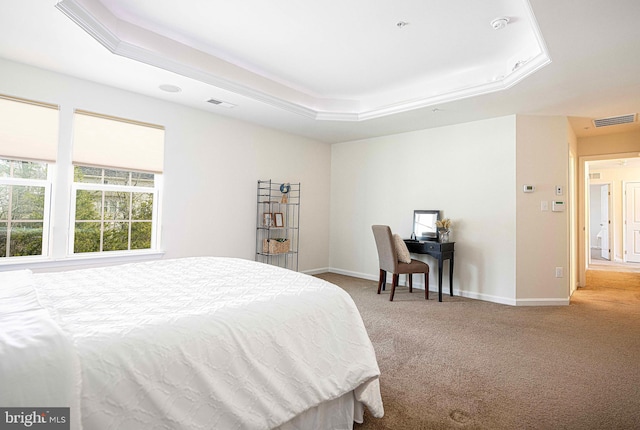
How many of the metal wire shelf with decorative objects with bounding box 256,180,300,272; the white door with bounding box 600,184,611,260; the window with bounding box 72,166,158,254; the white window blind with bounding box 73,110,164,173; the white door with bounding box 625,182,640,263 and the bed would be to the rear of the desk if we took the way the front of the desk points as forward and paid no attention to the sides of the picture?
2

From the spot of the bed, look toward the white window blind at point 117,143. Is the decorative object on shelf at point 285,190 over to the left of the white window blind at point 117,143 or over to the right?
right

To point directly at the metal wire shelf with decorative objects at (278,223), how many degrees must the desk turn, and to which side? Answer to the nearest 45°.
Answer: approximately 45° to its right

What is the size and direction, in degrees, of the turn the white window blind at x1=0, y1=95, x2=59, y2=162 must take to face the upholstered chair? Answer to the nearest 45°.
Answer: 0° — it already faces it

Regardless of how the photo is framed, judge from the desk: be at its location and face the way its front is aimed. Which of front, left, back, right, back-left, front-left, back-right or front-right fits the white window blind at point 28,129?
front

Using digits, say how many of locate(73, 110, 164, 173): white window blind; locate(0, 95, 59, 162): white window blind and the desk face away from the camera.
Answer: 0

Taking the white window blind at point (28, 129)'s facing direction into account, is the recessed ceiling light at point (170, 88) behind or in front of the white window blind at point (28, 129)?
in front

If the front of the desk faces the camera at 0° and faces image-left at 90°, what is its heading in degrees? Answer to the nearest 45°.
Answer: approximately 45°

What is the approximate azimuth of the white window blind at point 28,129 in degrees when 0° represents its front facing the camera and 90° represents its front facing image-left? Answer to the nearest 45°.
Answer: approximately 315°

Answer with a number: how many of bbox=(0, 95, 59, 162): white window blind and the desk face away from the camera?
0

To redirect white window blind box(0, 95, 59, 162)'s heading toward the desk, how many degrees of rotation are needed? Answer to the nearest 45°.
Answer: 0° — it already faces it

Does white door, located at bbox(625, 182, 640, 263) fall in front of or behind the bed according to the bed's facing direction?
in front

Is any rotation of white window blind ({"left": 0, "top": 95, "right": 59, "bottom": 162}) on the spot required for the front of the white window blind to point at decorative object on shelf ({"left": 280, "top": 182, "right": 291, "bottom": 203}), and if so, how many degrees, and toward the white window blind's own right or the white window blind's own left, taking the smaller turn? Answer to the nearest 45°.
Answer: approximately 45° to the white window blind's own left

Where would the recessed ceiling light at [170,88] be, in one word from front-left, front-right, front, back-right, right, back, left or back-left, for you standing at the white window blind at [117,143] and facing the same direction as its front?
front

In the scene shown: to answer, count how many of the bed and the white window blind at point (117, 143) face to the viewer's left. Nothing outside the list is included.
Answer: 0
